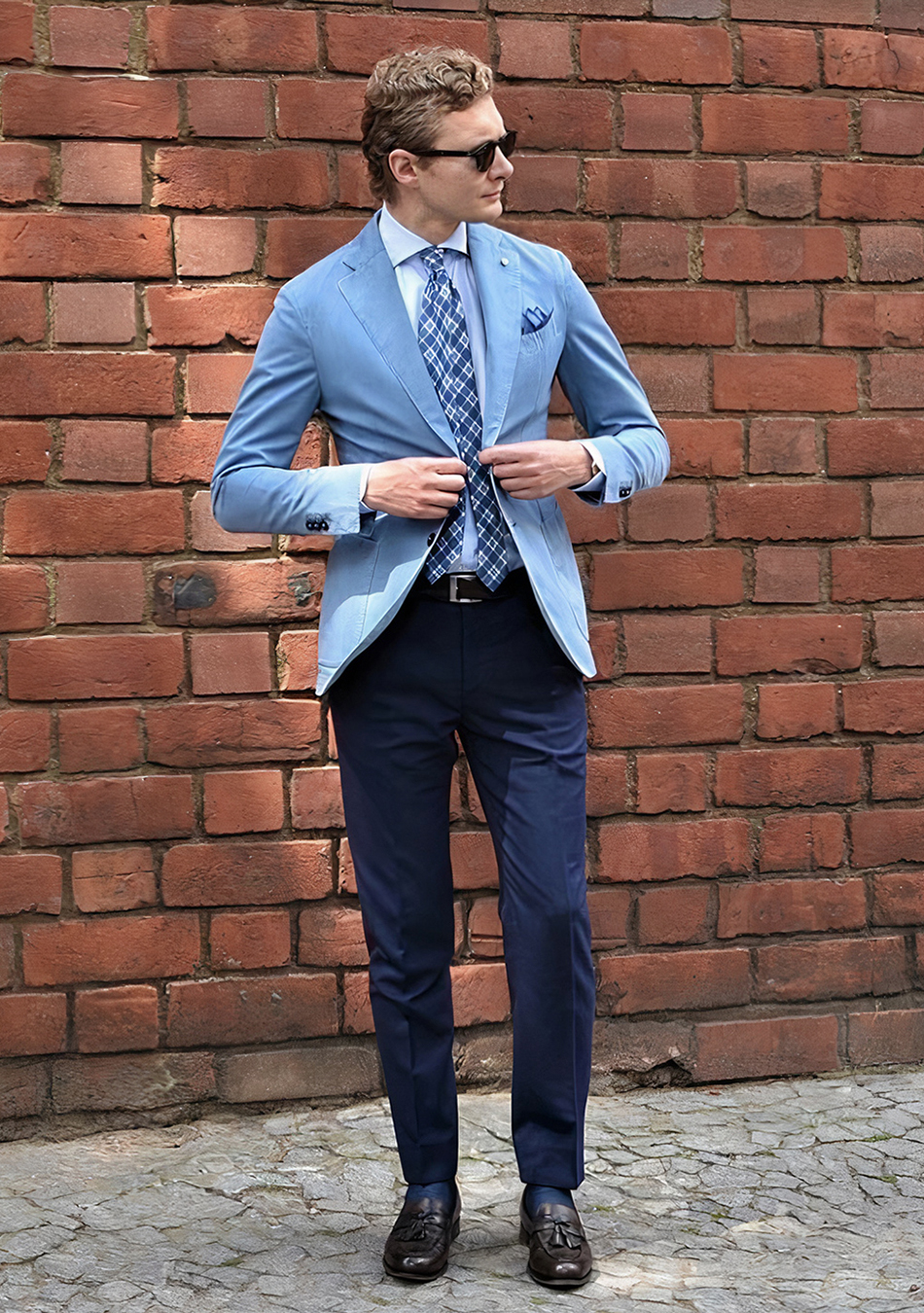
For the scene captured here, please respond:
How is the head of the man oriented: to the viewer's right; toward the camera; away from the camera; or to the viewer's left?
to the viewer's right

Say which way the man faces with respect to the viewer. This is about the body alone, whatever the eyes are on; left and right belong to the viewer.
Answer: facing the viewer
